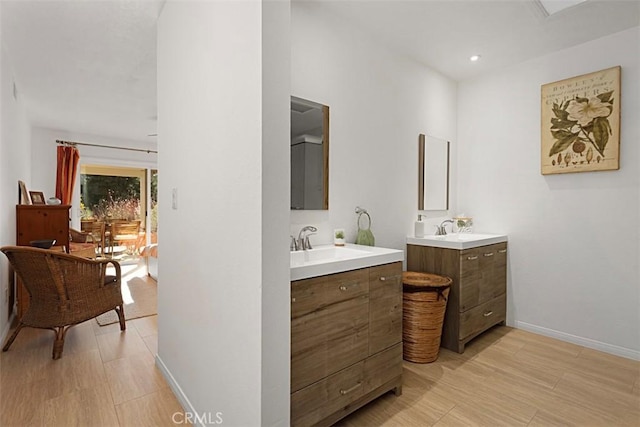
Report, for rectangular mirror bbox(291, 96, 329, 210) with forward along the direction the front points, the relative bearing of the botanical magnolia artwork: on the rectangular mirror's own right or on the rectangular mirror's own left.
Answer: on the rectangular mirror's own left

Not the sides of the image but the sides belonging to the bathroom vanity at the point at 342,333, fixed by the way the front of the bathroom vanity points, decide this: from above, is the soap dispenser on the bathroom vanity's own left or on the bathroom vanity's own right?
on the bathroom vanity's own left

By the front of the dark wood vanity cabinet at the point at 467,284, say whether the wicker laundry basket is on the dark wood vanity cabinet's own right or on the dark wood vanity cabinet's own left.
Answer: on the dark wood vanity cabinet's own right

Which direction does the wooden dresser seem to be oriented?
to the viewer's right

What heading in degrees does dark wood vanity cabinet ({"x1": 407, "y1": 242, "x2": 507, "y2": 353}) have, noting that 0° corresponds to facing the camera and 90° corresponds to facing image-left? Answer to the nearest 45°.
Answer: approximately 315°

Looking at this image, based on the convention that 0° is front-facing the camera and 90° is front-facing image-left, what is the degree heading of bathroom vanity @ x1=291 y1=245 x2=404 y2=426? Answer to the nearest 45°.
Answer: approximately 315°
